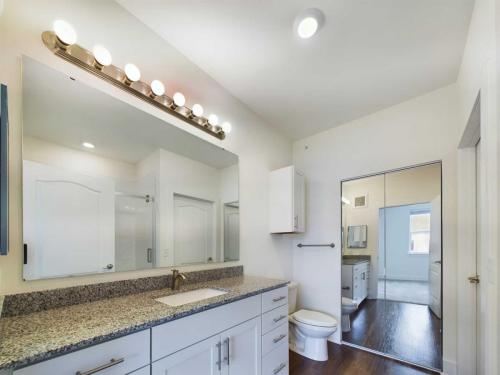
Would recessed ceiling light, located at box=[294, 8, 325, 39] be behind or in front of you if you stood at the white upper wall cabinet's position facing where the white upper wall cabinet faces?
in front

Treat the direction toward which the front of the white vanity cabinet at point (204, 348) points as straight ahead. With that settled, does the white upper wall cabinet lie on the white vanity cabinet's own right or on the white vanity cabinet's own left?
on the white vanity cabinet's own left

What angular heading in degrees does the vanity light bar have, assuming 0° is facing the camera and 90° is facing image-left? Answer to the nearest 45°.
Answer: approximately 315°

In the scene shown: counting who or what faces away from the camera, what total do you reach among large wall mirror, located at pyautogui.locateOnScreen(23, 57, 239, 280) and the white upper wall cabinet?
0

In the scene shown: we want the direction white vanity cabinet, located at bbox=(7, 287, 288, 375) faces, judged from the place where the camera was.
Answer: facing the viewer and to the right of the viewer
